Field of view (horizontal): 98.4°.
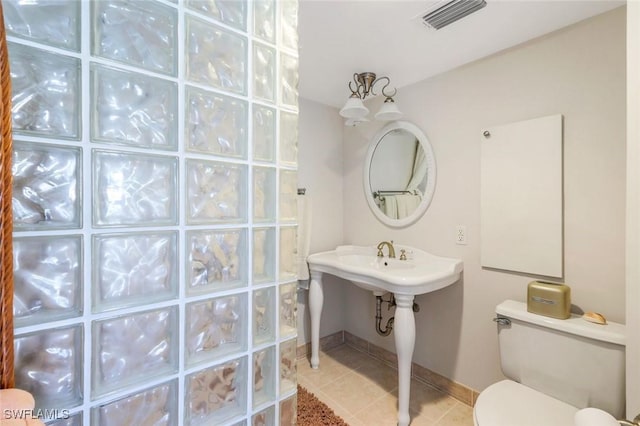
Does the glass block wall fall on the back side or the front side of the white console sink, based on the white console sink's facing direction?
on the front side

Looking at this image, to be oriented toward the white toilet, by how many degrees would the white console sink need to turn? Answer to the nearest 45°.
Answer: approximately 90° to its left

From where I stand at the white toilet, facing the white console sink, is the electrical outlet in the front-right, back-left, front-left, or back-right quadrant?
front-right

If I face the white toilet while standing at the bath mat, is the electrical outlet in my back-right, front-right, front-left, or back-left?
front-left

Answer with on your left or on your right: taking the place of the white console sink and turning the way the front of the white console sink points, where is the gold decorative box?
on your left

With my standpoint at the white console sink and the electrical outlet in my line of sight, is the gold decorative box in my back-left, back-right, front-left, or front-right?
front-right
